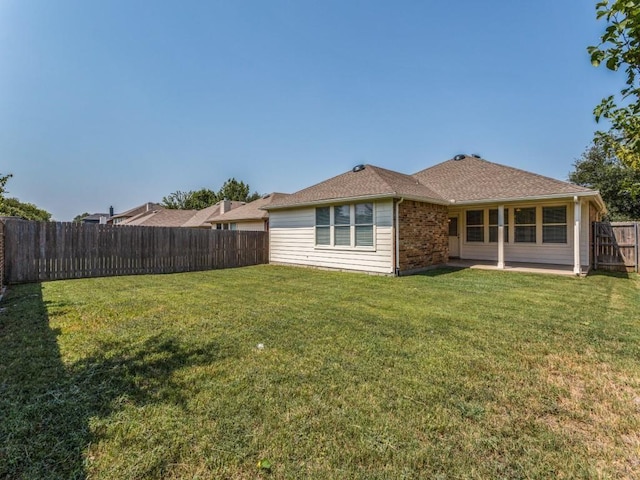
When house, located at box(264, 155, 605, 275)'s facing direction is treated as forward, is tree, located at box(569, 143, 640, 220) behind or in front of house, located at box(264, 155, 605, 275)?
in front

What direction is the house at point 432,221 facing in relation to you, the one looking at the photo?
facing away from the viewer and to the right of the viewer

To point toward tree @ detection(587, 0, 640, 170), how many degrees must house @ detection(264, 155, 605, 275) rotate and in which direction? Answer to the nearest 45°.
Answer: approximately 135° to its right

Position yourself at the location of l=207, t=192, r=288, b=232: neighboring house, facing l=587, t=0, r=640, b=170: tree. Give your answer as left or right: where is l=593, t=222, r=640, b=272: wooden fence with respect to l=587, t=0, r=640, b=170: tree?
left

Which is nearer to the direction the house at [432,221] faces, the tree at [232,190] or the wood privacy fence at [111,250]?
the tree

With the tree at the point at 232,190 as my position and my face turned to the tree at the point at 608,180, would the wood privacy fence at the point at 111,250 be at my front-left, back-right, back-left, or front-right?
front-right

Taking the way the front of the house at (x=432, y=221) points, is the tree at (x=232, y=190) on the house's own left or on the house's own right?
on the house's own left

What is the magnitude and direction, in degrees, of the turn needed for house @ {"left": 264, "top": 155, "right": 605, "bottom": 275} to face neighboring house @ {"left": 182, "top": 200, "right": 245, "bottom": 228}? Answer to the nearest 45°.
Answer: approximately 90° to its left

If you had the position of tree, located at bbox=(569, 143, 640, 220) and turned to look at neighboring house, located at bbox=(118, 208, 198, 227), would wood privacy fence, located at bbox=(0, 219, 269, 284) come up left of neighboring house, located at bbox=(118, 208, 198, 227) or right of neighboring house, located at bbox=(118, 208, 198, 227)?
left

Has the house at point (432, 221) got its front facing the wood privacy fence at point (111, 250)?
no

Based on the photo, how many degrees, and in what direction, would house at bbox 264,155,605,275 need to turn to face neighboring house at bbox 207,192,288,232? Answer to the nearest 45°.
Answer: approximately 90° to its left
